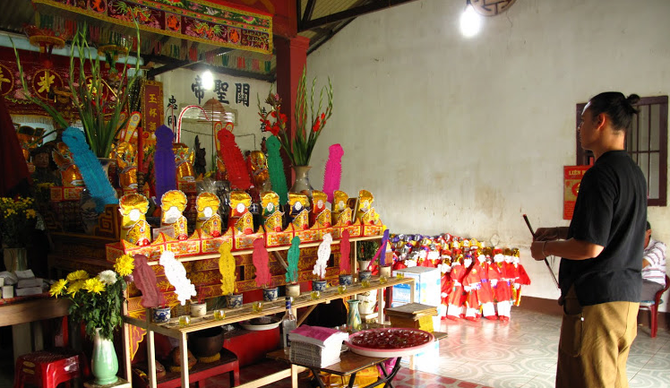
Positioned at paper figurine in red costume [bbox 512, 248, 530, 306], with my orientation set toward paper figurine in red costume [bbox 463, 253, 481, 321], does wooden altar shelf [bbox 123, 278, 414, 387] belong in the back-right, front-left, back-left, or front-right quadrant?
front-left

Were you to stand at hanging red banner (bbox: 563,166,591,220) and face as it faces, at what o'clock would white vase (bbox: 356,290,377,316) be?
The white vase is roughly at 1 o'clock from the hanging red banner.

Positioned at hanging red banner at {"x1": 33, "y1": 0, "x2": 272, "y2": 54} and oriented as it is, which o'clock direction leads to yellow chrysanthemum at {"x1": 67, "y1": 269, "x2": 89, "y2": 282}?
The yellow chrysanthemum is roughly at 2 o'clock from the hanging red banner.

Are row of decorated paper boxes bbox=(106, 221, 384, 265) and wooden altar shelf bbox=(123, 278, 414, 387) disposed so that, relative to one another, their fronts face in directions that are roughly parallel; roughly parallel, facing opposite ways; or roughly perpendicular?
roughly parallel

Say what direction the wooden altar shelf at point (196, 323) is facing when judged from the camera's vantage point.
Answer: facing the viewer and to the right of the viewer

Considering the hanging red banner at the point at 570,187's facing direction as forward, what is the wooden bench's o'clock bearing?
The wooden bench is roughly at 1 o'clock from the hanging red banner.

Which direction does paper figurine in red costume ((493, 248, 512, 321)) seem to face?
toward the camera

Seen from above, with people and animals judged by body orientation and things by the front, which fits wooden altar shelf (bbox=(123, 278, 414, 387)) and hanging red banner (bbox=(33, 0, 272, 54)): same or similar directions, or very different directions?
same or similar directions

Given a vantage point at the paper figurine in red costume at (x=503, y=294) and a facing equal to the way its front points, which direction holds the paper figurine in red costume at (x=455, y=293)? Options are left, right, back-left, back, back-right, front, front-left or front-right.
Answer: right

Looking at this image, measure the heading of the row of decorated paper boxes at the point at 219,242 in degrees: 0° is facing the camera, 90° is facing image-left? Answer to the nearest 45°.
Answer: approximately 315°

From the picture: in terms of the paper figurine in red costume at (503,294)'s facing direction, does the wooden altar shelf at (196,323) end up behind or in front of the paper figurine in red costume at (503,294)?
in front
